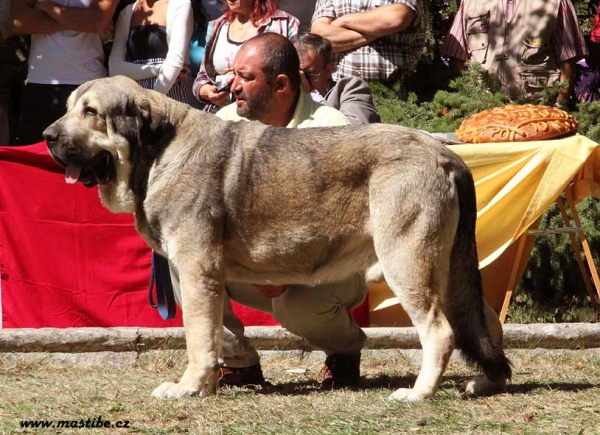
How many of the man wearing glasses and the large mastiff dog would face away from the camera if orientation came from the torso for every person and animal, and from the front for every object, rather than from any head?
0

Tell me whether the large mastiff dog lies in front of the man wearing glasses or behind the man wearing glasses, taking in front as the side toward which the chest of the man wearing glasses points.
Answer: in front

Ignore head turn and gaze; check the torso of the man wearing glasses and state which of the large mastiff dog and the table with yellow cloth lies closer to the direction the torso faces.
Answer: the large mastiff dog

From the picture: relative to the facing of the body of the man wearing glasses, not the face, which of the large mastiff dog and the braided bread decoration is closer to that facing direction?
the large mastiff dog

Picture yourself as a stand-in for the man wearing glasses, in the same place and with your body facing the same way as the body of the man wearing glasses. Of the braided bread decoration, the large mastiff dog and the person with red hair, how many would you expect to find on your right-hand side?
1

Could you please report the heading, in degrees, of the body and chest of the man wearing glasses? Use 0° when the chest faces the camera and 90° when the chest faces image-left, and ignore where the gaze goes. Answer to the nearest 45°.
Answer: approximately 45°

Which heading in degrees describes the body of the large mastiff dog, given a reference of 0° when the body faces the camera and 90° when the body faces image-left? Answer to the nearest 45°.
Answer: approximately 90°

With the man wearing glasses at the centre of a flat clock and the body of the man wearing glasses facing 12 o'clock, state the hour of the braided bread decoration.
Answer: The braided bread decoration is roughly at 8 o'clock from the man wearing glasses.

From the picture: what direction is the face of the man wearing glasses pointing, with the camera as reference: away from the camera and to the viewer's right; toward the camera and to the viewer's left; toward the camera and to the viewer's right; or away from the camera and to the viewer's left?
toward the camera and to the viewer's left
